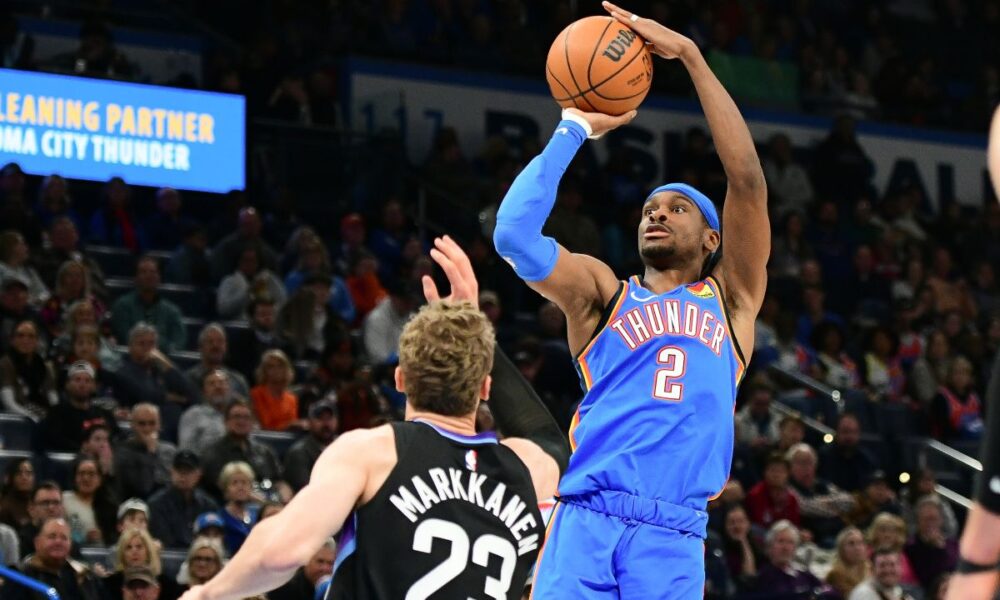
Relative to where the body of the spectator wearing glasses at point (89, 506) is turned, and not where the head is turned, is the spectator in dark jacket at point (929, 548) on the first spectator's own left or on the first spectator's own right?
on the first spectator's own left

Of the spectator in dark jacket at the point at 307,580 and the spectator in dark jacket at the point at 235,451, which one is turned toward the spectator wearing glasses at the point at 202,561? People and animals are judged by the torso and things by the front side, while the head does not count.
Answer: the spectator in dark jacket at the point at 235,451

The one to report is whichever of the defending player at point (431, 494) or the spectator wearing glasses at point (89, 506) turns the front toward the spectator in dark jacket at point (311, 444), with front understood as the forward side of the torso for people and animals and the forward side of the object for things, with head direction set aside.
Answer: the defending player

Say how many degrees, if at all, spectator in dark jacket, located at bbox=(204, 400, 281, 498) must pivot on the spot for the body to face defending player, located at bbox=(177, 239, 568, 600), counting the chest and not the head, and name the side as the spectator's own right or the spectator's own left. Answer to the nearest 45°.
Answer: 0° — they already face them

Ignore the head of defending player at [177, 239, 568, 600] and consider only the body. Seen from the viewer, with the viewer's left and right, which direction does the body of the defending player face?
facing away from the viewer
